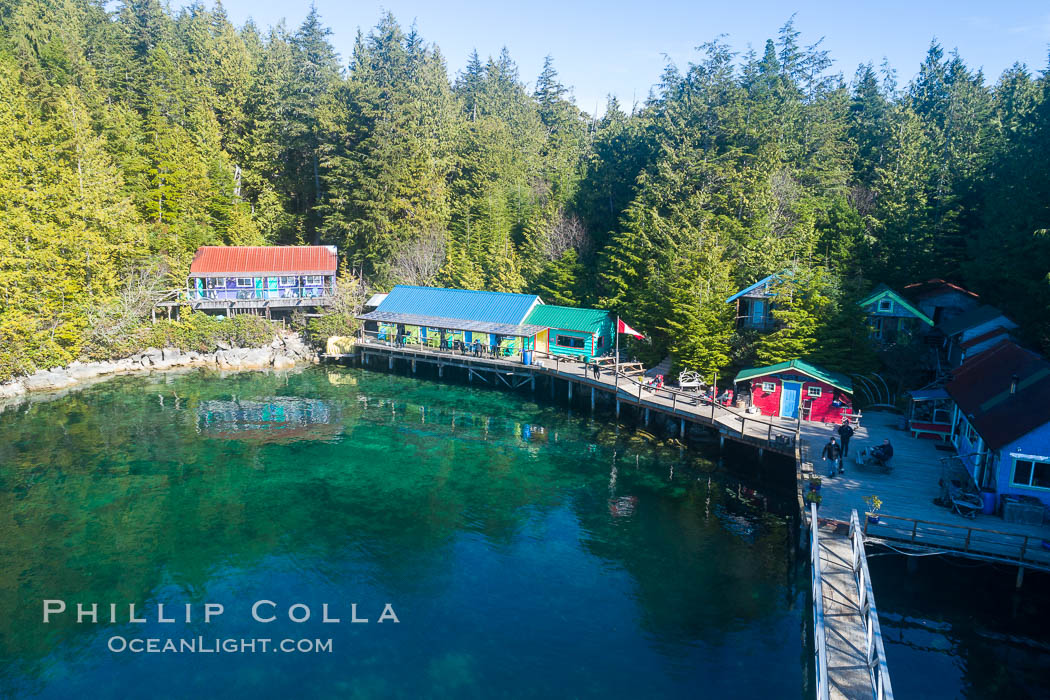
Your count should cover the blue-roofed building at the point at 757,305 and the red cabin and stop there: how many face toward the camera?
2

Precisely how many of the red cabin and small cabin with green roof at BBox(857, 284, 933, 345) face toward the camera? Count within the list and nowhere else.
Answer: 2

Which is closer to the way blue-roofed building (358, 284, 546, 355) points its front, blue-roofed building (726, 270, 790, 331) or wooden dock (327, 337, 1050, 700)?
the wooden dock

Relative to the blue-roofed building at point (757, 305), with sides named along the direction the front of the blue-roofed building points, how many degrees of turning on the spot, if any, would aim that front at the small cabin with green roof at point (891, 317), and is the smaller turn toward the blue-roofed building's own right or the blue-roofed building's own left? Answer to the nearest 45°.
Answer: approximately 90° to the blue-roofed building's own left

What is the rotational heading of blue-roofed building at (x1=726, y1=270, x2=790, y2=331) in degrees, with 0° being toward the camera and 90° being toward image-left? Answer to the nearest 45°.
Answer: approximately 0°

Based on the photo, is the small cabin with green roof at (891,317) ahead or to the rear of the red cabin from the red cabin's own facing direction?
to the rear
